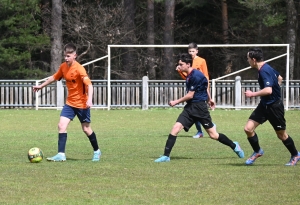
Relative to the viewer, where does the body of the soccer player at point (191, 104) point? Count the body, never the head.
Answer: to the viewer's left

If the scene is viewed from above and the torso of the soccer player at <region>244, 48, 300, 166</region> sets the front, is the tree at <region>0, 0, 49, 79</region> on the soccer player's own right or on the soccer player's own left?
on the soccer player's own right

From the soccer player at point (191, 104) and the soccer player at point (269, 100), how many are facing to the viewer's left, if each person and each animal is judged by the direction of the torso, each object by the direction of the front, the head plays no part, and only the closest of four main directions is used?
2

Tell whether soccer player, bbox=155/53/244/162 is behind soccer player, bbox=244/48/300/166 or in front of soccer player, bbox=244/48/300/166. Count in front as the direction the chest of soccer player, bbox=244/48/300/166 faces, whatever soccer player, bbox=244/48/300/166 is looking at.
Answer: in front

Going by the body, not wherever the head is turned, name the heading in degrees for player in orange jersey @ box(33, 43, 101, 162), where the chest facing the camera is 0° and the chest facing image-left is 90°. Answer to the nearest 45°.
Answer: approximately 45°

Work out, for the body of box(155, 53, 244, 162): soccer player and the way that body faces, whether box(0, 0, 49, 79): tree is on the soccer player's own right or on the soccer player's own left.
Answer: on the soccer player's own right

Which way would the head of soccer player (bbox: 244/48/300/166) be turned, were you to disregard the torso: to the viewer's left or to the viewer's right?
to the viewer's left

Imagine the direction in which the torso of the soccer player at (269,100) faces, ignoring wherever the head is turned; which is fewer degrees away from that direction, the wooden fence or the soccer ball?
the soccer ball

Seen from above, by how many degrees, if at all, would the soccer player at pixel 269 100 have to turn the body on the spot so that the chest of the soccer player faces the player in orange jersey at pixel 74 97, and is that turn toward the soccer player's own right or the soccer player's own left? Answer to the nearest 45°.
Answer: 0° — they already face them

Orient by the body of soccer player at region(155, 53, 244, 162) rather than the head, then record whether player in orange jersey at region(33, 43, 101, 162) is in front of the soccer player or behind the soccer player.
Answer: in front

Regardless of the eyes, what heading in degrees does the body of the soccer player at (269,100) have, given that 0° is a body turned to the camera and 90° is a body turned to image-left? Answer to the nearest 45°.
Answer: approximately 90°
